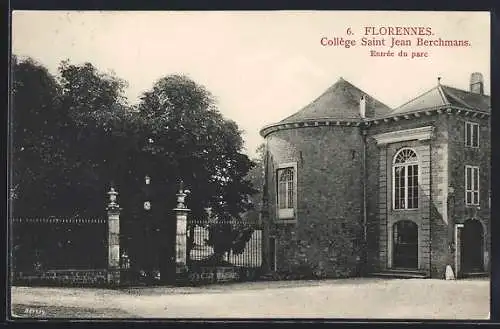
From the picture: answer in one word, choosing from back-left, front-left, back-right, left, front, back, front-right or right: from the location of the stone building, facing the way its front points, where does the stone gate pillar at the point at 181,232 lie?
front-right

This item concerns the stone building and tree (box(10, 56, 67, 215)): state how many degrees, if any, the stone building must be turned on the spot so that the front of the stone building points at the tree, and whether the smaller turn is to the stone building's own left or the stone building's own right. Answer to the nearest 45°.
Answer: approximately 45° to the stone building's own right

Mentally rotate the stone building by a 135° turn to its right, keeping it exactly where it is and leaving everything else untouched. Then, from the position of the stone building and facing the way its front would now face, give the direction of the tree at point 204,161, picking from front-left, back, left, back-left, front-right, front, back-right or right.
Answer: left

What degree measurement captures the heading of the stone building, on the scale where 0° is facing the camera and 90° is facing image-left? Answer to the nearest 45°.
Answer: approximately 45°

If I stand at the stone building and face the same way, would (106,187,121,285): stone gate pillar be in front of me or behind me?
in front

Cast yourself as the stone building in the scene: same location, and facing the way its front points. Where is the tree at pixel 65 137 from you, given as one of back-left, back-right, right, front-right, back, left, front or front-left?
front-right
